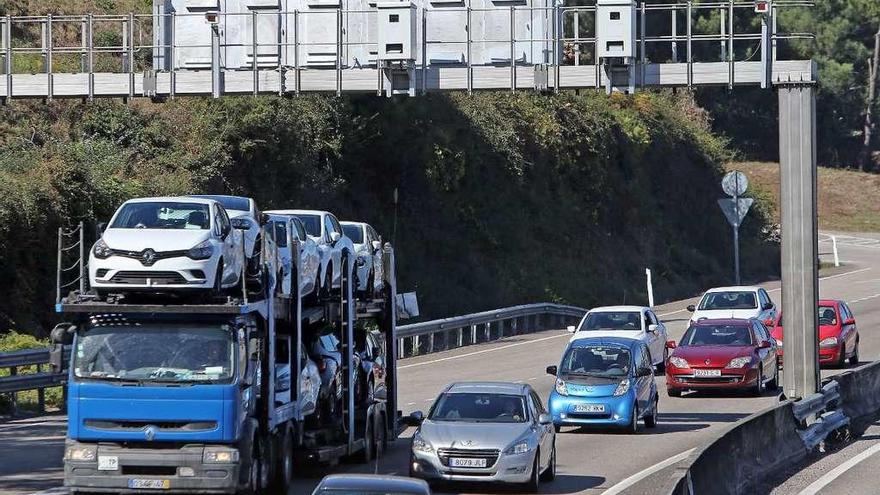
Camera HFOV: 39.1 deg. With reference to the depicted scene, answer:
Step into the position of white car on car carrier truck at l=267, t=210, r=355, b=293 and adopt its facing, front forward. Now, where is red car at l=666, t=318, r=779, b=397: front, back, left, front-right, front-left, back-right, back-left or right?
back

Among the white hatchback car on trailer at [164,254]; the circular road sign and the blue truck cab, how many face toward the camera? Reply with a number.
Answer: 2

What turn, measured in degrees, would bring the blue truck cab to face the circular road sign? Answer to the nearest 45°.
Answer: approximately 135° to its left

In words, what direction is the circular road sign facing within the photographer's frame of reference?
facing away from the viewer

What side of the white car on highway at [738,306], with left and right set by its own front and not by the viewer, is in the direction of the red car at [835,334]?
left

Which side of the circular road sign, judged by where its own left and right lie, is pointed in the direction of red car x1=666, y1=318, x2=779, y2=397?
back

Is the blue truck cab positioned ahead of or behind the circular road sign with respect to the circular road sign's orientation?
behind

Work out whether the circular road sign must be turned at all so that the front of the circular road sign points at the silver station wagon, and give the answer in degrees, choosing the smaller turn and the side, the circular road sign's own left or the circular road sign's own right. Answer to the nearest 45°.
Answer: approximately 180°

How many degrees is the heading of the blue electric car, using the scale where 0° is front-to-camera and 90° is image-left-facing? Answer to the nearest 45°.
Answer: approximately 45°

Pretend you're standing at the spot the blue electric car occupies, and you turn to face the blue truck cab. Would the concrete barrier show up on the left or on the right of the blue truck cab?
left
